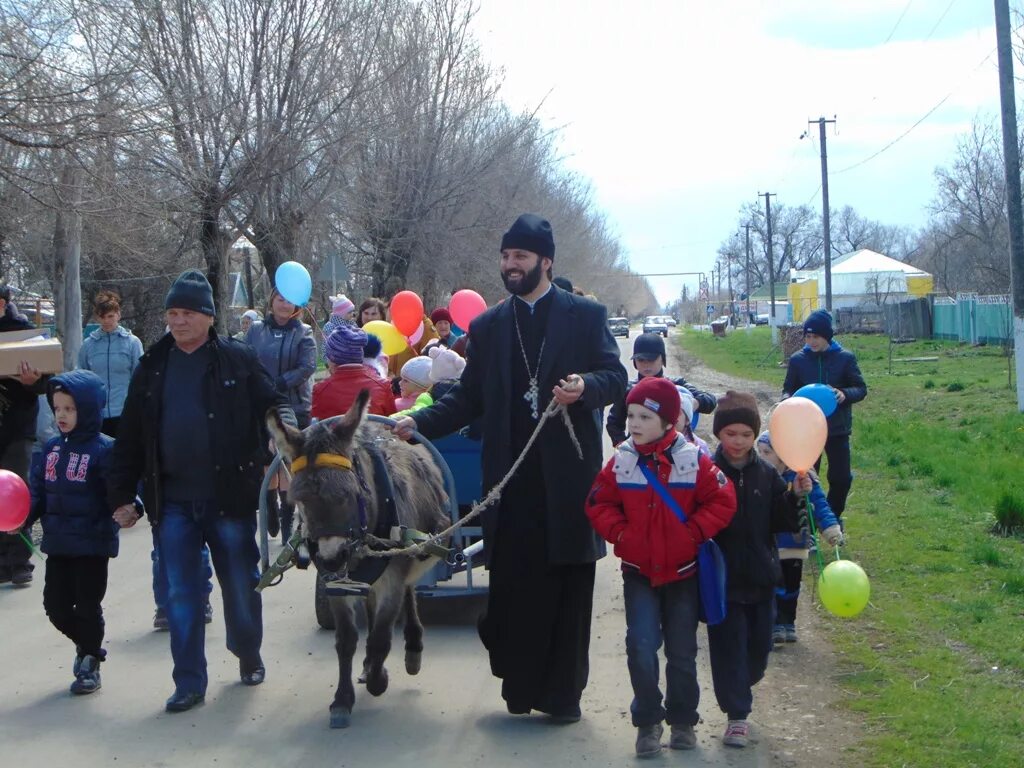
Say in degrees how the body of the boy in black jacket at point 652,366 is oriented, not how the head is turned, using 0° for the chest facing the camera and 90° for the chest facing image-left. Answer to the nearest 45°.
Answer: approximately 0°

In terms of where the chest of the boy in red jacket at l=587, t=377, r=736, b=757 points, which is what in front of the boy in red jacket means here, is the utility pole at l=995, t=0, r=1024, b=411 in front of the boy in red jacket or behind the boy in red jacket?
behind

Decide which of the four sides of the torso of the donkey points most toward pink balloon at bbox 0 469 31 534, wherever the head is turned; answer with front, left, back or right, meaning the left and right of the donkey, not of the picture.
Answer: right

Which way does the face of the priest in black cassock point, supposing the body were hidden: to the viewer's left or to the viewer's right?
to the viewer's left

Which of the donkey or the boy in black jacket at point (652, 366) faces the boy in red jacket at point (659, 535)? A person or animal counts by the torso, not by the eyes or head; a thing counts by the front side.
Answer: the boy in black jacket

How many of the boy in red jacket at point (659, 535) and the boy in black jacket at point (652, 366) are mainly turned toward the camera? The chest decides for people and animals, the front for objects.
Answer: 2

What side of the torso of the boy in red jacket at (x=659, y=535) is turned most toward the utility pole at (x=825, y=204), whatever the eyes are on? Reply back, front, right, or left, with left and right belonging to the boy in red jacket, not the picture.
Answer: back

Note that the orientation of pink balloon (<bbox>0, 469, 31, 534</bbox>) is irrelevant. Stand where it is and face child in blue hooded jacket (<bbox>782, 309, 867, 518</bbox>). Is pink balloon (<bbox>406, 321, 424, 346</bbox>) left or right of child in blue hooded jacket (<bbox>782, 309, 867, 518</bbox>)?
left

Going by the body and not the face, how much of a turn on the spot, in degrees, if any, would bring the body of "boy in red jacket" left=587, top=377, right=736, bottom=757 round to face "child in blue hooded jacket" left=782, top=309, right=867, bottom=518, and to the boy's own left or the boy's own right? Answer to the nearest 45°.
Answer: approximately 180°

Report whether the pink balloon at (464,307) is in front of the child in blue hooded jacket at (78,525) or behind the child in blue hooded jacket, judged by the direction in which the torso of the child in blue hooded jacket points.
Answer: behind

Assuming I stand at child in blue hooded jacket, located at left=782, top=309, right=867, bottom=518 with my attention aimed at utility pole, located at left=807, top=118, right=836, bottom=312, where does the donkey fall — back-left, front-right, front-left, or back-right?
back-left

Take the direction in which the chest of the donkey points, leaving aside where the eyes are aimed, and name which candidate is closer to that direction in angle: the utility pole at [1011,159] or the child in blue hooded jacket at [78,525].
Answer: the child in blue hooded jacket

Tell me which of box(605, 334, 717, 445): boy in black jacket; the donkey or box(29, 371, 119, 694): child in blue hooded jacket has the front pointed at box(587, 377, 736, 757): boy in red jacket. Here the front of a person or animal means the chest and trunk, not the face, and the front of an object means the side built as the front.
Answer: the boy in black jacket

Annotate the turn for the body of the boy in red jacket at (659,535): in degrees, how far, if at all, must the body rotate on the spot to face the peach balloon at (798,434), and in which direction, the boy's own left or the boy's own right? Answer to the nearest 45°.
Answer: approximately 135° to the boy's own left

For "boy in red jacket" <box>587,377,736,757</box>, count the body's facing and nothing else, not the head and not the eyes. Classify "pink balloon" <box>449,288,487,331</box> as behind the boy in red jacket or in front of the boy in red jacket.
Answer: behind
